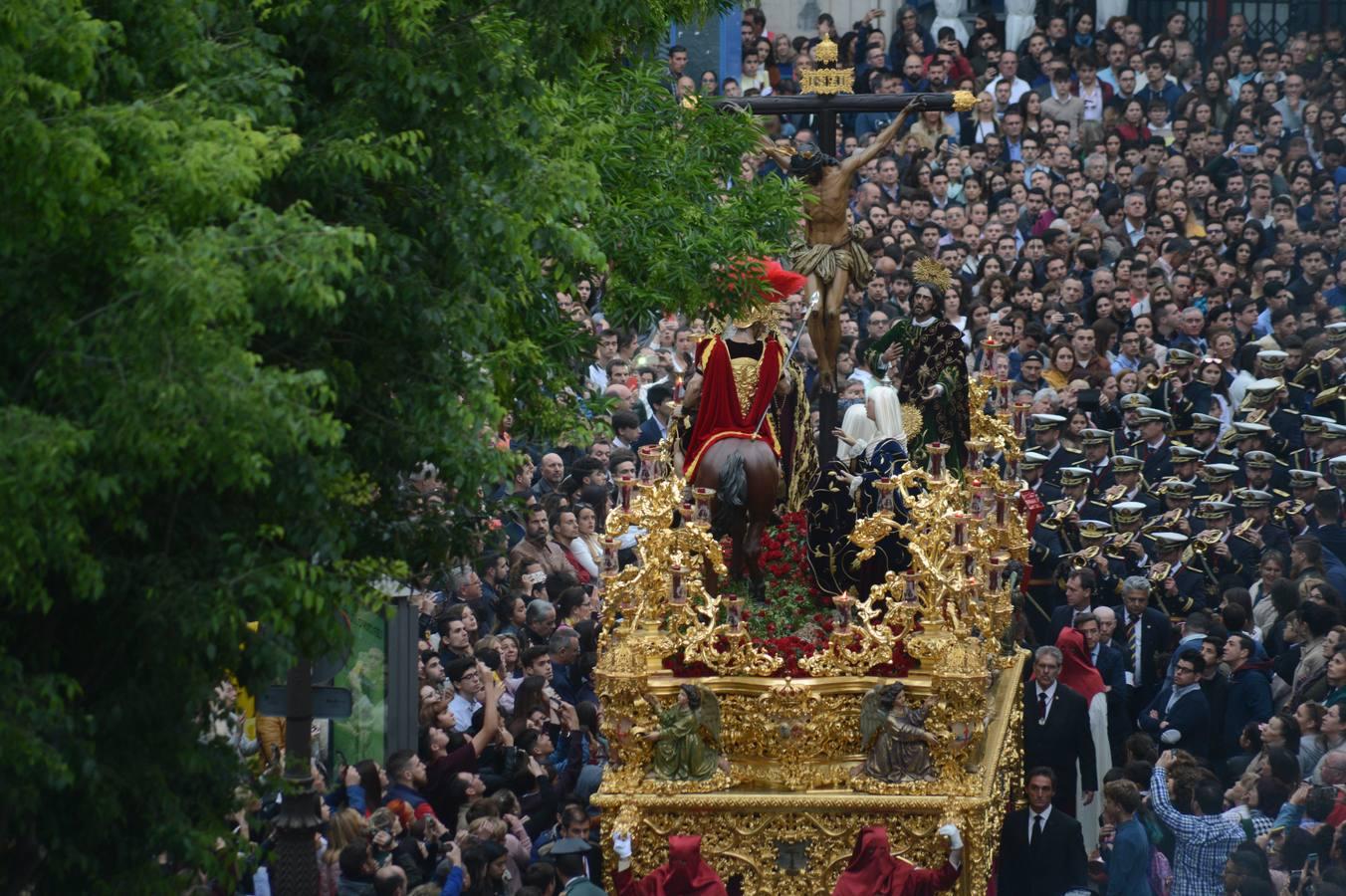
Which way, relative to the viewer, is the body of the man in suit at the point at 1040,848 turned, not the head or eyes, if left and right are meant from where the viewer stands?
facing the viewer

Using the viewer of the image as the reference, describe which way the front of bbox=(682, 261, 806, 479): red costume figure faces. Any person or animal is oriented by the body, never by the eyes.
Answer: facing away from the viewer

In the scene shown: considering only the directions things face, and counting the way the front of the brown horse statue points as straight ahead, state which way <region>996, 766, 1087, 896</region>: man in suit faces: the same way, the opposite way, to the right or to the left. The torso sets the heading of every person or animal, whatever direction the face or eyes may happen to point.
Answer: the opposite way

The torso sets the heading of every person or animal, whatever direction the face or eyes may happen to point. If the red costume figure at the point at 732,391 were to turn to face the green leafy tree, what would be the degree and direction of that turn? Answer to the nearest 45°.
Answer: approximately 135° to its left

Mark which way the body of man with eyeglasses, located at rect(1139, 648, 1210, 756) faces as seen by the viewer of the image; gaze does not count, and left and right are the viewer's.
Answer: facing the viewer and to the left of the viewer

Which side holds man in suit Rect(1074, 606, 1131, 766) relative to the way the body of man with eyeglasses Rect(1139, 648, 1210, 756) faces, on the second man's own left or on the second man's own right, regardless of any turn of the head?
on the second man's own right

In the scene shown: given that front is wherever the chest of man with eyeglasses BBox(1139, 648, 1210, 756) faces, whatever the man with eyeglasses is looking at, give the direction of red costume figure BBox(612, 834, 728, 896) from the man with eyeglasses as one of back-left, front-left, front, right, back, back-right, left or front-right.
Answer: front

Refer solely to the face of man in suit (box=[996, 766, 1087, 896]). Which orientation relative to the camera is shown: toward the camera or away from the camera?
toward the camera

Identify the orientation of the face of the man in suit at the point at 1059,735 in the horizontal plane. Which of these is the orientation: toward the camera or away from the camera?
toward the camera

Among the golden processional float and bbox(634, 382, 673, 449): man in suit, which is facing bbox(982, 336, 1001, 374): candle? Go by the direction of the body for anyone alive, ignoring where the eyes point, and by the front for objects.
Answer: the man in suit

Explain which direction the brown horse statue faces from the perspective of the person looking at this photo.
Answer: facing away from the viewer
